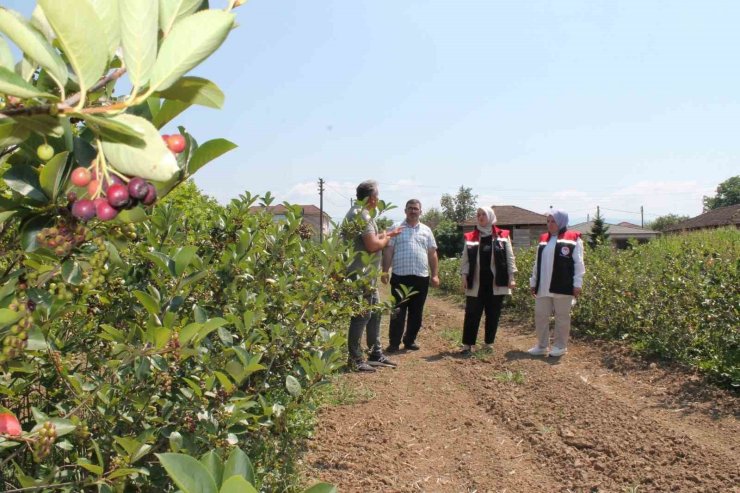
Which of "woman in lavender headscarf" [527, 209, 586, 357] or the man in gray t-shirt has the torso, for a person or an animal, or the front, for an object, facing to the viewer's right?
the man in gray t-shirt

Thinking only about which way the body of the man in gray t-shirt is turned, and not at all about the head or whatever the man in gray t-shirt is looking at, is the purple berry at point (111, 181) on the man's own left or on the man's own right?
on the man's own right

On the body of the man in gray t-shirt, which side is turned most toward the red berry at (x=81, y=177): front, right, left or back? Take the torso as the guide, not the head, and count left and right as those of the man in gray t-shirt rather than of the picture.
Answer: right

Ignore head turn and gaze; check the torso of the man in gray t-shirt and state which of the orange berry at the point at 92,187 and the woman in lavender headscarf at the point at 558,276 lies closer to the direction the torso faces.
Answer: the woman in lavender headscarf

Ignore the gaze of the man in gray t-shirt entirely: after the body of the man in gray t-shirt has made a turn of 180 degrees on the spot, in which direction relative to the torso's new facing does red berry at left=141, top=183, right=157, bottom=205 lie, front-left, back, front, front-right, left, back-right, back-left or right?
left

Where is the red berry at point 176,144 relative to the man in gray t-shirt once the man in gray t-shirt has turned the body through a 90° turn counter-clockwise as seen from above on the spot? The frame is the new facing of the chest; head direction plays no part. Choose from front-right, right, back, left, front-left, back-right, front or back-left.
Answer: back

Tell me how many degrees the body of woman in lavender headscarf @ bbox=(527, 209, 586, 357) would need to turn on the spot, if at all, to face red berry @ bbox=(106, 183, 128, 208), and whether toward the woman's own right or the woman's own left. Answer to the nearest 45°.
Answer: approximately 45° to the woman's own left

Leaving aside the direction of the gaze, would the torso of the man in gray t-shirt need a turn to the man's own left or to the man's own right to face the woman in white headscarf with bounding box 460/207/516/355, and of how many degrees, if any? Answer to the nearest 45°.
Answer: approximately 45° to the man's own left

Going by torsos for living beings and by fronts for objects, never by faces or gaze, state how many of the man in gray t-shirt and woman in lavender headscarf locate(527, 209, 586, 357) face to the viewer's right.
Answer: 1

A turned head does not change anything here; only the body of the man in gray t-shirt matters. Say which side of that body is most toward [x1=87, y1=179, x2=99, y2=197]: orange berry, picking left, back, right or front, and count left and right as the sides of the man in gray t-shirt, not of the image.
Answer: right

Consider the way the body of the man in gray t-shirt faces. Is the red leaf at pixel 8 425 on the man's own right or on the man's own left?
on the man's own right

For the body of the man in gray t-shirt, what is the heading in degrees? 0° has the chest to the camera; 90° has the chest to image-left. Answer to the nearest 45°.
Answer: approximately 270°

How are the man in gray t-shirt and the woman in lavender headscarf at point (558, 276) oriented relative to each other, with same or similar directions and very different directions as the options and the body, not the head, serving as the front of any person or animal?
very different directions

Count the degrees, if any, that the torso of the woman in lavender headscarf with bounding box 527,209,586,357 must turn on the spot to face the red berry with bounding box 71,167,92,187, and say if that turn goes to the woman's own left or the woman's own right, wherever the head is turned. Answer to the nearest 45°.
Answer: approximately 45° to the woman's own left

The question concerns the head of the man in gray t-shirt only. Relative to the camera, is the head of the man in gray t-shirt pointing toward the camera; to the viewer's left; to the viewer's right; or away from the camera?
to the viewer's right

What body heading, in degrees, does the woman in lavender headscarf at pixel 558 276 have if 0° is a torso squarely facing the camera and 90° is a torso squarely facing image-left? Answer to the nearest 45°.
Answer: approximately 45°
